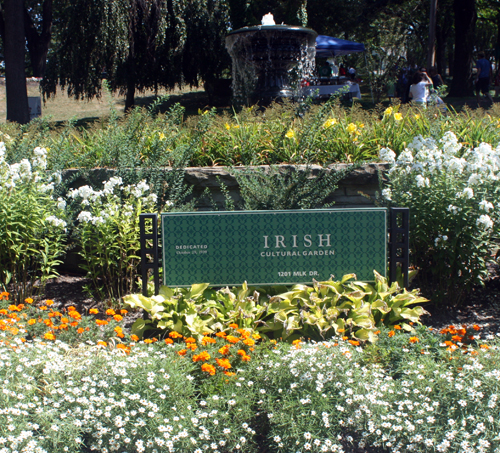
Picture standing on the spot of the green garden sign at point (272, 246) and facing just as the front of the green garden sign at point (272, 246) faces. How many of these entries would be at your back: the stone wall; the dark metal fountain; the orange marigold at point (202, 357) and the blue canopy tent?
3

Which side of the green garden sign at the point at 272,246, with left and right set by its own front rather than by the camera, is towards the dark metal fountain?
back

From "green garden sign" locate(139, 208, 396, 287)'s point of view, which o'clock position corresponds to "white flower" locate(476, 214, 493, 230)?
The white flower is roughly at 9 o'clock from the green garden sign.

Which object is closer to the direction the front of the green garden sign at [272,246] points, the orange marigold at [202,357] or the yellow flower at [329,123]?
the orange marigold

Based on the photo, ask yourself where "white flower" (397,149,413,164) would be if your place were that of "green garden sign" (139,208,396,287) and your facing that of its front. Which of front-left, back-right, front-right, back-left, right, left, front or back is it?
back-left

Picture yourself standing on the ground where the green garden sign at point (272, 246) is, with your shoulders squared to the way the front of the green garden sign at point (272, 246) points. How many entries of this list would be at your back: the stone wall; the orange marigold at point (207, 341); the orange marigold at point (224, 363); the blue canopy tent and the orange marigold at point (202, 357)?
2

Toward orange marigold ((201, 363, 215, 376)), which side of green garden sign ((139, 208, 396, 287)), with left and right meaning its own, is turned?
front

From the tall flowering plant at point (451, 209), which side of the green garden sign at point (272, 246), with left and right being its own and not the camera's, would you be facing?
left

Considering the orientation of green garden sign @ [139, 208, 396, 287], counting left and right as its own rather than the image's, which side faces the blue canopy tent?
back

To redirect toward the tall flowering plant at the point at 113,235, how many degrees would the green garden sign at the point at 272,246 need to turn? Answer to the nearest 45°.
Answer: approximately 135° to its right

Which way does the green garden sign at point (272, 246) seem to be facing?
toward the camera

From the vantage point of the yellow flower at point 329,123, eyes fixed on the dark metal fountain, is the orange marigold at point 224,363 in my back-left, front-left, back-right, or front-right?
back-left
